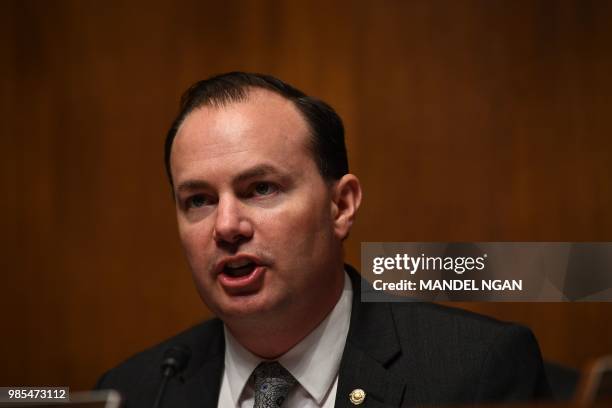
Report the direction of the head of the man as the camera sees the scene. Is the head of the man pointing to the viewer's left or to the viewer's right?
to the viewer's left

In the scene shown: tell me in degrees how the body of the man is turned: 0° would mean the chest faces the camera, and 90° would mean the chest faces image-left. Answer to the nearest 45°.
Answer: approximately 45°

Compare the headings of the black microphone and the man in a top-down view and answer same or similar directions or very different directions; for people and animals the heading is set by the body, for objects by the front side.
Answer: very different directions

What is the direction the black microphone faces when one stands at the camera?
facing away from the viewer and to the right of the viewer
